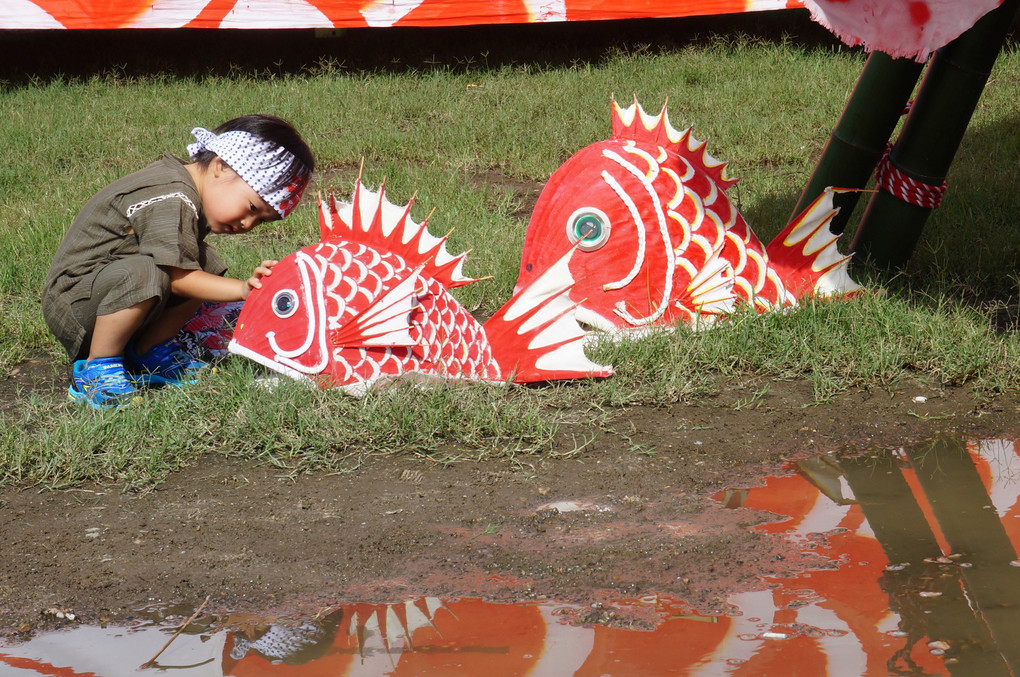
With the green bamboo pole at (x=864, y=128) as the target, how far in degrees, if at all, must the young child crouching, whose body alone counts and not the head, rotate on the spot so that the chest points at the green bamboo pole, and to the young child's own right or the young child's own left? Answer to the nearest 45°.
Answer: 0° — they already face it

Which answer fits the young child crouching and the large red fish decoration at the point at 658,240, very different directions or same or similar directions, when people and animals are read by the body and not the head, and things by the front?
very different directions

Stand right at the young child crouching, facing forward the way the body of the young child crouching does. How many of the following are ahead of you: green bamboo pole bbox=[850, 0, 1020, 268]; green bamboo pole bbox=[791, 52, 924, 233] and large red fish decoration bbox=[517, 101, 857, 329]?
3

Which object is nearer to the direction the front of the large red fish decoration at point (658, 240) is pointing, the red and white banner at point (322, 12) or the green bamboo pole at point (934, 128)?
the red and white banner

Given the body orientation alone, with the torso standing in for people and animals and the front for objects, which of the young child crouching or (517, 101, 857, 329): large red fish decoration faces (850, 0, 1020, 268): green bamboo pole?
the young child crouching

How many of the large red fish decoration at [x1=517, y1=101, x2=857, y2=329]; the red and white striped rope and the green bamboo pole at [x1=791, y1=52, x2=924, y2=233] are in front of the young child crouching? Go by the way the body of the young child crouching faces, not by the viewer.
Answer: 3

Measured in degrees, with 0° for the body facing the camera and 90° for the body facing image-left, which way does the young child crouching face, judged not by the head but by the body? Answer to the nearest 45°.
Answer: approximately 270°

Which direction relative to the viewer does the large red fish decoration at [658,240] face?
to the viewer's left

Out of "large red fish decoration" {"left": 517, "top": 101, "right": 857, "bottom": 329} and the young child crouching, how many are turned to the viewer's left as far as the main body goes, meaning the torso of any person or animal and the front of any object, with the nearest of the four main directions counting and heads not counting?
1

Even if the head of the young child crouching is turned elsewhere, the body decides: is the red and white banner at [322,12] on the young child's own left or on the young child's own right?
on the young child's own left

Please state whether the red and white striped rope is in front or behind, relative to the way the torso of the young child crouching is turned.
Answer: in front

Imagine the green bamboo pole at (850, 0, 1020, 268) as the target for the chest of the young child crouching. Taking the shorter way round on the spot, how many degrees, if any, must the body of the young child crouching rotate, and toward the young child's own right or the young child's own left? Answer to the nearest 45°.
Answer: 0° — they already face it

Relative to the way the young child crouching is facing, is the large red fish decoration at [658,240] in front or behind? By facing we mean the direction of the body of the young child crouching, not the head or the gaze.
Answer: in front
